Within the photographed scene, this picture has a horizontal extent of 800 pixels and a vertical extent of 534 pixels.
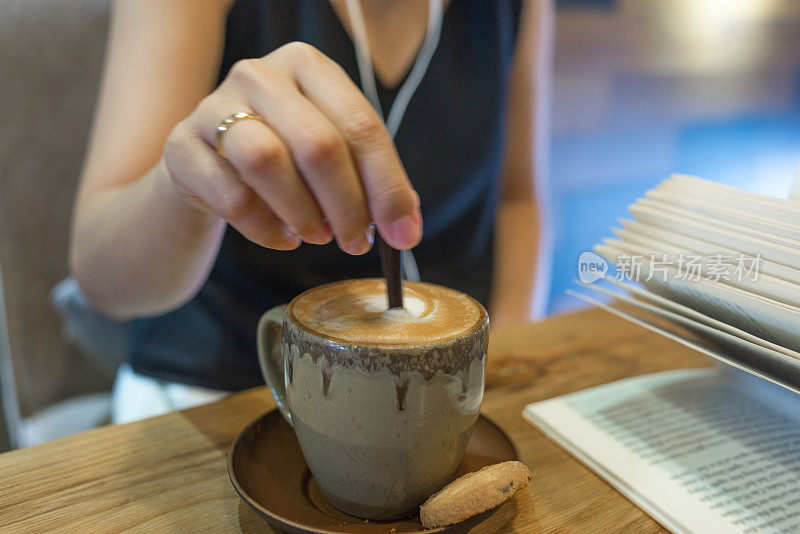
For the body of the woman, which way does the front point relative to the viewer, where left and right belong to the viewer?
facing the viewer
